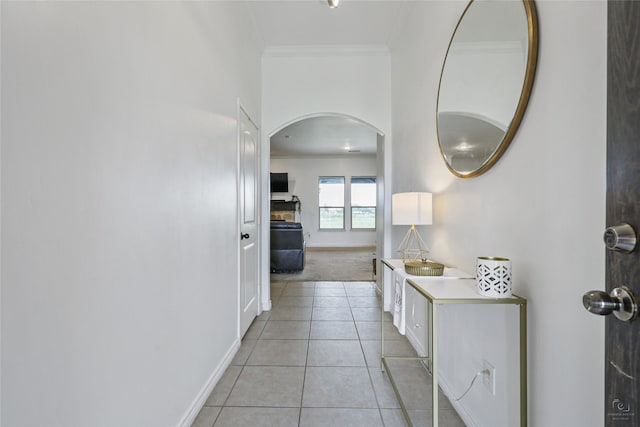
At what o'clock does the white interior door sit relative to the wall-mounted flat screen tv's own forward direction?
The white interior door is roughly at 12 o'clock from the wall-mounted flat screen tv.

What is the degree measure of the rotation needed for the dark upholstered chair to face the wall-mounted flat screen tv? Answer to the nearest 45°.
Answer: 0° — it already faces it

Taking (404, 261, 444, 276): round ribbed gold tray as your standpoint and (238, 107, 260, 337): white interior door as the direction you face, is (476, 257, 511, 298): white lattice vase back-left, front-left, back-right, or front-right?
back-left

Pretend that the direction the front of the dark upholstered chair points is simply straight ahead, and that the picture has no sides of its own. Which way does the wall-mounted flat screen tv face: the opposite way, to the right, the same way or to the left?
the opposite way

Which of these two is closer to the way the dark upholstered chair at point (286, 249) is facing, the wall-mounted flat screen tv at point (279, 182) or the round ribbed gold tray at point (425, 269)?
the wall-mounted flat screen tv

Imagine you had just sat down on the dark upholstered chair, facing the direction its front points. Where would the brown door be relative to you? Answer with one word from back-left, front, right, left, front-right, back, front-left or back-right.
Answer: back

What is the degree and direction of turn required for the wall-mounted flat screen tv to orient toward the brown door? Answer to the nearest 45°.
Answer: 0° — it already faces it

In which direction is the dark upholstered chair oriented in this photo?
away from the camera

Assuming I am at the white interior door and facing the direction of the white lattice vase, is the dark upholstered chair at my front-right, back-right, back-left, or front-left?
back-left

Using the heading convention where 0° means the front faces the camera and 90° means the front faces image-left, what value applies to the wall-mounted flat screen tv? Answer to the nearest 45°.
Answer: approximately 0°

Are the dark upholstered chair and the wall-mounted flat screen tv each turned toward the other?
yes

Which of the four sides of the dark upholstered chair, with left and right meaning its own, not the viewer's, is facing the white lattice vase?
back

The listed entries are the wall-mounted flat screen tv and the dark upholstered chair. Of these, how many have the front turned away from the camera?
1
